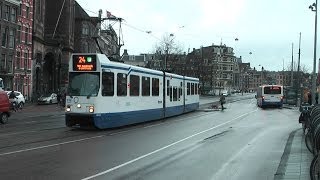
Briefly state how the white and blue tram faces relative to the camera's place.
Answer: facing the viewer and to the left of the viewer
